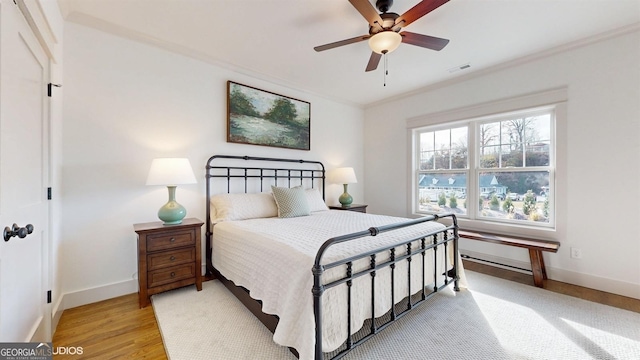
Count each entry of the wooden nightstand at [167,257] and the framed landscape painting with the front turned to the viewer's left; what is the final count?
0

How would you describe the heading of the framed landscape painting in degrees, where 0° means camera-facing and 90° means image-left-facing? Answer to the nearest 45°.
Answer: approximately 315°

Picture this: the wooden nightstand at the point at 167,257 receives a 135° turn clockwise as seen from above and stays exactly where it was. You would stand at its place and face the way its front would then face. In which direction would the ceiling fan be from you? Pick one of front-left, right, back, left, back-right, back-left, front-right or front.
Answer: back-left

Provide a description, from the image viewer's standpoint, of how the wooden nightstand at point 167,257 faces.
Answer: facing the viewer and to the right of the viewer

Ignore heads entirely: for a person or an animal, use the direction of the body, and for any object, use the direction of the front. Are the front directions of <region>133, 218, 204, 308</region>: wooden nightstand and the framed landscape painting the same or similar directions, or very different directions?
same or similar directions

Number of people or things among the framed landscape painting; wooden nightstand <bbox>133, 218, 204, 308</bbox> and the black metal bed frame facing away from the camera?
0

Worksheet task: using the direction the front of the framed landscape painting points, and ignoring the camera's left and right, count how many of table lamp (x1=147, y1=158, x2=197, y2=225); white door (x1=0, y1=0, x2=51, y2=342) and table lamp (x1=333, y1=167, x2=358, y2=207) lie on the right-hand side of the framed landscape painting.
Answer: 2

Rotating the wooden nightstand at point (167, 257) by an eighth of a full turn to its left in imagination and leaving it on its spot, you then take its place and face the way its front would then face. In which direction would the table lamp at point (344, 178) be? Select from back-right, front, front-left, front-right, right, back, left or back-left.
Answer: front

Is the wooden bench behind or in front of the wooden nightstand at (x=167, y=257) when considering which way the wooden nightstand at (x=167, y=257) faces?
in front

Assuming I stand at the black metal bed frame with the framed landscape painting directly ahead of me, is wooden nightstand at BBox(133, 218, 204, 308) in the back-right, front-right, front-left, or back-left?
front-left

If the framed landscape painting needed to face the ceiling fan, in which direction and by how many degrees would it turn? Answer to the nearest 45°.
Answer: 0° — it already faces it

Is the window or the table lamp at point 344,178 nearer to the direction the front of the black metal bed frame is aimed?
the window

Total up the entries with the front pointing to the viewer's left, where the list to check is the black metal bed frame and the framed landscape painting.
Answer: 0

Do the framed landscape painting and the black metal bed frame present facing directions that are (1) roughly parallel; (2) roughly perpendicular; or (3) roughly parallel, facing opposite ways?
roughly parallel
